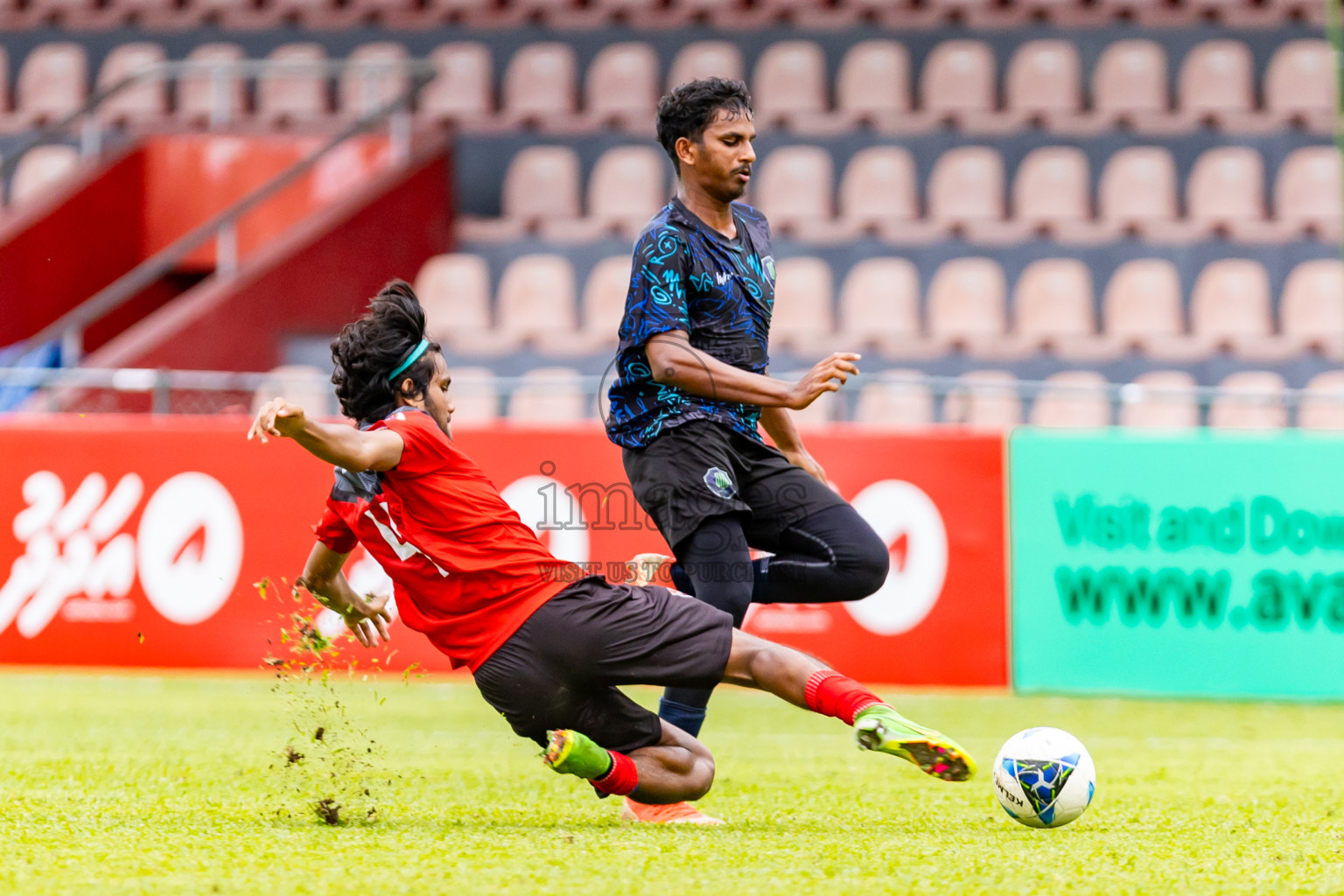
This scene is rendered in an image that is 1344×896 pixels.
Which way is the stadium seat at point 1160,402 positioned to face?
toward the camera

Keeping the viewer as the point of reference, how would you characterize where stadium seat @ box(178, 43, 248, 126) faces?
facing the viewer

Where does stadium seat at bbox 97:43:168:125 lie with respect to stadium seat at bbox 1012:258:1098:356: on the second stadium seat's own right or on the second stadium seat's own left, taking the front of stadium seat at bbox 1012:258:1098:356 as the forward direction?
on the second stadium seat's own right

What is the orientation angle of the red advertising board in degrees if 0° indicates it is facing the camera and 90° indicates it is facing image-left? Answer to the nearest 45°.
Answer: approximately 0°

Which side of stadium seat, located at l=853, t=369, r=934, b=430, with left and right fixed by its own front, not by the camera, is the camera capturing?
front

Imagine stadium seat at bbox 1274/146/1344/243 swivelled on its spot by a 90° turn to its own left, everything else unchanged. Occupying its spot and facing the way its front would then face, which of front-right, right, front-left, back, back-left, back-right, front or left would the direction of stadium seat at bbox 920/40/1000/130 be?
back

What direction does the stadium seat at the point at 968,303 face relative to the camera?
toward the camera

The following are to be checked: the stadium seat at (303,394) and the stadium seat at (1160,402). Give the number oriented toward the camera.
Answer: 2

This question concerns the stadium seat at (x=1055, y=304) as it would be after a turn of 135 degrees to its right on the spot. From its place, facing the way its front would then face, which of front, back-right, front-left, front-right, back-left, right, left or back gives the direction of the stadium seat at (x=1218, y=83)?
right

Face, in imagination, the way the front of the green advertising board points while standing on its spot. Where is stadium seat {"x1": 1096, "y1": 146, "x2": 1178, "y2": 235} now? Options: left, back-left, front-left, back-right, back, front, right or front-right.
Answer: back

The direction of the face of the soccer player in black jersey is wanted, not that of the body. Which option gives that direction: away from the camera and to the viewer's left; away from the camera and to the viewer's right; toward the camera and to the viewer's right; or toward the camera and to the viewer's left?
toward the camera and to the viewer's right
